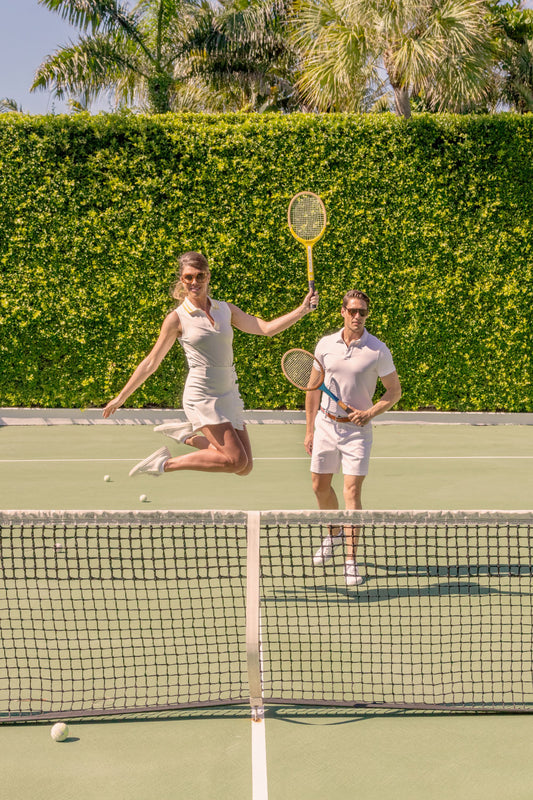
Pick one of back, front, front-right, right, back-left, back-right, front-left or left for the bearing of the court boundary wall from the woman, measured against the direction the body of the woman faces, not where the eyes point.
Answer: back-left

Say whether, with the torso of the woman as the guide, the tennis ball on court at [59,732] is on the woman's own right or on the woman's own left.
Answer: on the woman's own right

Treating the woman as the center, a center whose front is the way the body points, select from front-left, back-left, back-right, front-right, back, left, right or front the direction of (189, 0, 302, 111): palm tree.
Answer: back-left

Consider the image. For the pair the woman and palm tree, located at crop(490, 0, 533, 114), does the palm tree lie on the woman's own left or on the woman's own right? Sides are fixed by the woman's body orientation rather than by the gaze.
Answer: on the woman's own left

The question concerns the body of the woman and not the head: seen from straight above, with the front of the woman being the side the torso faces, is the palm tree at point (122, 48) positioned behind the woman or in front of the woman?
behind

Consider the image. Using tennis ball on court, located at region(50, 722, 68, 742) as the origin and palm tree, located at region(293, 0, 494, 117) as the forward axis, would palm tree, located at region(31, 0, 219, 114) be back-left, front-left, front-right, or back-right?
front-left

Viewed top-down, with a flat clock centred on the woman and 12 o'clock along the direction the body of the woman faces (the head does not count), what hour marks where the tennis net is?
The tennis net is roughly at 1 o'clock from the woman.

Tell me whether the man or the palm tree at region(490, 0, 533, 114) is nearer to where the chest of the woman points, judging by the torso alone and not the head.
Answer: the man

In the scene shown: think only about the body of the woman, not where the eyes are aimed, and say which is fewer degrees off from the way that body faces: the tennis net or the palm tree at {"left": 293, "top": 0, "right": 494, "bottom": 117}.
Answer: the tennis net

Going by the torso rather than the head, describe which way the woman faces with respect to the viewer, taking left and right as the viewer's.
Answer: facing the viewer and to the right of the viewer

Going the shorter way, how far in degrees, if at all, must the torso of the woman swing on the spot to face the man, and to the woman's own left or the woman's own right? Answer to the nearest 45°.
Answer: approximately 45° to the woman's own left

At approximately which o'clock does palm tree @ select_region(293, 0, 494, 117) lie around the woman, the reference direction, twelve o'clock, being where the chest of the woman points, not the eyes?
The palm tree is roughly at 8 o'clock from the woman.
